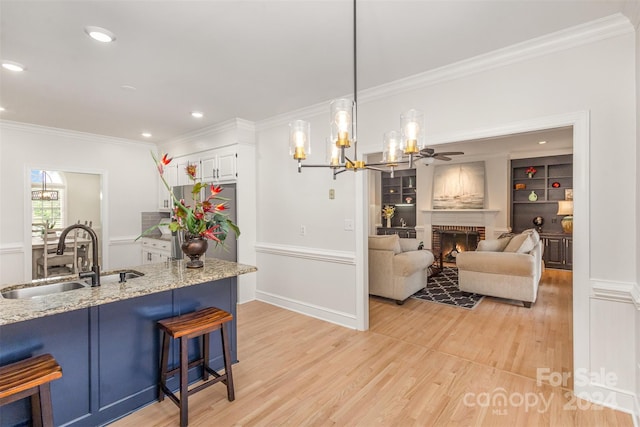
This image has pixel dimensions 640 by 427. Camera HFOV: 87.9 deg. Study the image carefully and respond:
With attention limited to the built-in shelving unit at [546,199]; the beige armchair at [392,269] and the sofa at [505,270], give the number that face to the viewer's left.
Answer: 1

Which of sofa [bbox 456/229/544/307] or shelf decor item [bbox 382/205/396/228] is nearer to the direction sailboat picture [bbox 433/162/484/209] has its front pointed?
the sofa

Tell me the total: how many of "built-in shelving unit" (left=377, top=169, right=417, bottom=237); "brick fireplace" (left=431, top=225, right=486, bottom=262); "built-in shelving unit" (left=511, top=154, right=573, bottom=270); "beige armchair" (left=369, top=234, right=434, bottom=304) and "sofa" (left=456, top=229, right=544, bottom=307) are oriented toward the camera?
3

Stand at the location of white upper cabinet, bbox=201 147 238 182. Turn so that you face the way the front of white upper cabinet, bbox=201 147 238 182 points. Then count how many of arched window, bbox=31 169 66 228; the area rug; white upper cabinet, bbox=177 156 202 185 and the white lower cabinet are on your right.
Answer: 3

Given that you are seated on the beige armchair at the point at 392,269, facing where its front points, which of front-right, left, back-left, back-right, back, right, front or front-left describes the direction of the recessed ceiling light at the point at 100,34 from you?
back

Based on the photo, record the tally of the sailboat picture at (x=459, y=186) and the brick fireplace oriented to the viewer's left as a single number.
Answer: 0

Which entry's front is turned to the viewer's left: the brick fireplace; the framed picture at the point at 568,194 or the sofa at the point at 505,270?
the sofa

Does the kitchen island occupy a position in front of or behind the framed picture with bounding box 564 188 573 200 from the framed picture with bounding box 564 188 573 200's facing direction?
in front

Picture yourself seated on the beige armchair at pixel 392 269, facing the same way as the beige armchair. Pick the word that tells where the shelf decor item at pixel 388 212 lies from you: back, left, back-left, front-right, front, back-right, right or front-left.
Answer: front-left

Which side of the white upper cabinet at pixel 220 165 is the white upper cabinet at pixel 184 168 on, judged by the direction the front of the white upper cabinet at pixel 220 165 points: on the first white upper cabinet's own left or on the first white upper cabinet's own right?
on the first white upper cabinet's own right

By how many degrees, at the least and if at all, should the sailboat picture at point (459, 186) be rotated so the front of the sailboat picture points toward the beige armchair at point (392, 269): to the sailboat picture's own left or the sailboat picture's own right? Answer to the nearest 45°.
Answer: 0° — it already faces it

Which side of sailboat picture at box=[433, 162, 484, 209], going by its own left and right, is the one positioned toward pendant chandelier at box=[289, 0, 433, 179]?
front

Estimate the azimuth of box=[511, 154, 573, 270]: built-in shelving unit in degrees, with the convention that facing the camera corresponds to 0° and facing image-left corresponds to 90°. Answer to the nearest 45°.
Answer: approximately 0°

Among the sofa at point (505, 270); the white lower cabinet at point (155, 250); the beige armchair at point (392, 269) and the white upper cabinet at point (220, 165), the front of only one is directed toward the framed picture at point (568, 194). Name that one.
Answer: the beige armchair

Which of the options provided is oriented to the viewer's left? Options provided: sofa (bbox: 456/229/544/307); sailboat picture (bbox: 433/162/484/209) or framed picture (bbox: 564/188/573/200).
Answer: the sofa
